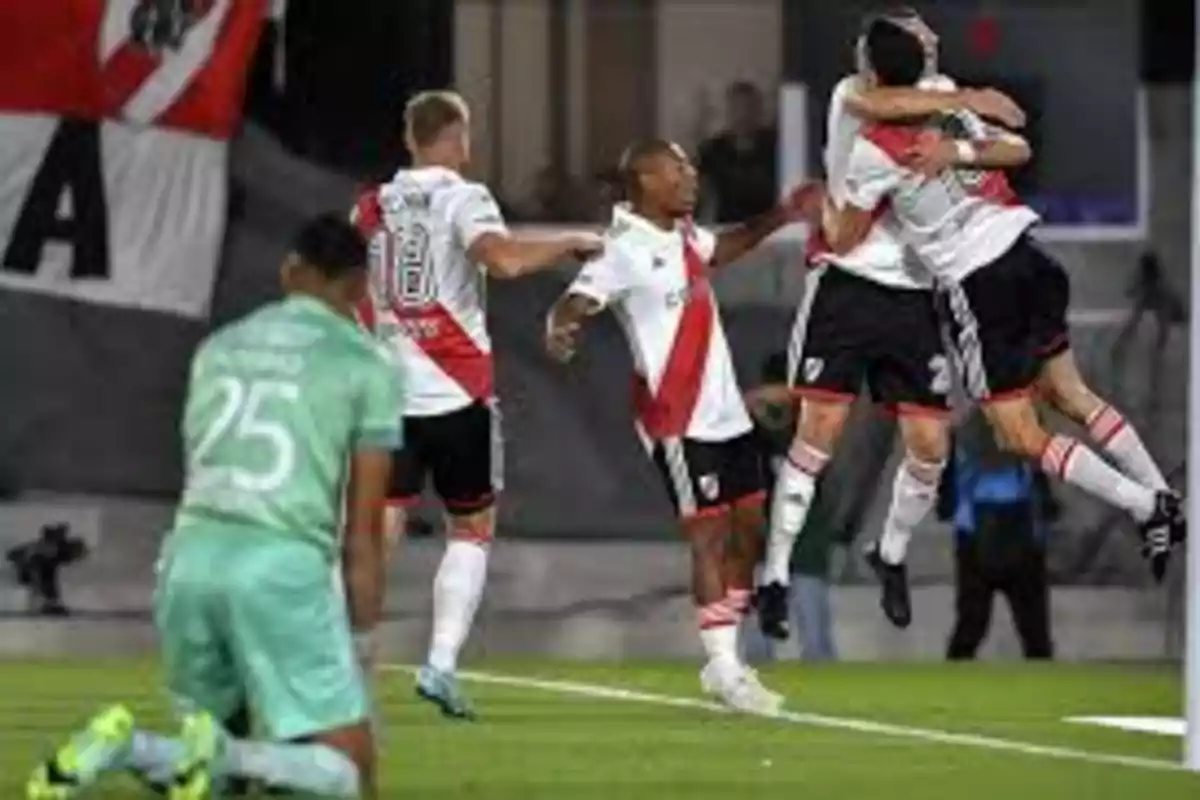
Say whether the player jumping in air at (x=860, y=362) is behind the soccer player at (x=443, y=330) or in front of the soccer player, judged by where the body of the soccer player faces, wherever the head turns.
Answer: in front

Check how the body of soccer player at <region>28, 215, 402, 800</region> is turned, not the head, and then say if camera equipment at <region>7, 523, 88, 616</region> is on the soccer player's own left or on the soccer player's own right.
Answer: on the soccer player's own left

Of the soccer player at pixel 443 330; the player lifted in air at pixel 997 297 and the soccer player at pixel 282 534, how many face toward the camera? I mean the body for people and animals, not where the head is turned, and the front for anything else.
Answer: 0

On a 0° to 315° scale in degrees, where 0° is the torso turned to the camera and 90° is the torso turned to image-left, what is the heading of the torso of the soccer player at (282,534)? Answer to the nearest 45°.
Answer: approximately 225°

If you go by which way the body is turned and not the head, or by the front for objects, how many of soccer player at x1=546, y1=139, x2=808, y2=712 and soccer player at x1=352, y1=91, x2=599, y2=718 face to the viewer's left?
0

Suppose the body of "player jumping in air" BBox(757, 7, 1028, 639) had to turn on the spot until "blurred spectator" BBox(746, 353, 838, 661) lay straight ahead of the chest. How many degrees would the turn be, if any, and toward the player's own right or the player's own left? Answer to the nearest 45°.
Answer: approximately 135° to the player's own left

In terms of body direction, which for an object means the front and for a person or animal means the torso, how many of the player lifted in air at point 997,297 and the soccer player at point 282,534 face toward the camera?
0

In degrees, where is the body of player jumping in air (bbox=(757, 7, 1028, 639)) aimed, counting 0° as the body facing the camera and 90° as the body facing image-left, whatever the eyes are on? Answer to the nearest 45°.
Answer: approximately 315°

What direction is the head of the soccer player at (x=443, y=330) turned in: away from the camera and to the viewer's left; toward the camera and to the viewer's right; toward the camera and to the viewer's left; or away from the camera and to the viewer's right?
away from the camera and to the viewer's right

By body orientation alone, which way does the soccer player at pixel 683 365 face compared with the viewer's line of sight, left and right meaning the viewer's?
facing the viewer and to the right of the viewer

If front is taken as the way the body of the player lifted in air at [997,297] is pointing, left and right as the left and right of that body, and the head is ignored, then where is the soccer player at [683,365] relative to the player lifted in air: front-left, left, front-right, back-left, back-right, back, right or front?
left

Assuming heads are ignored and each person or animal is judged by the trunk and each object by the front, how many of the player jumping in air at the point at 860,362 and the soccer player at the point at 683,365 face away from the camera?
0
